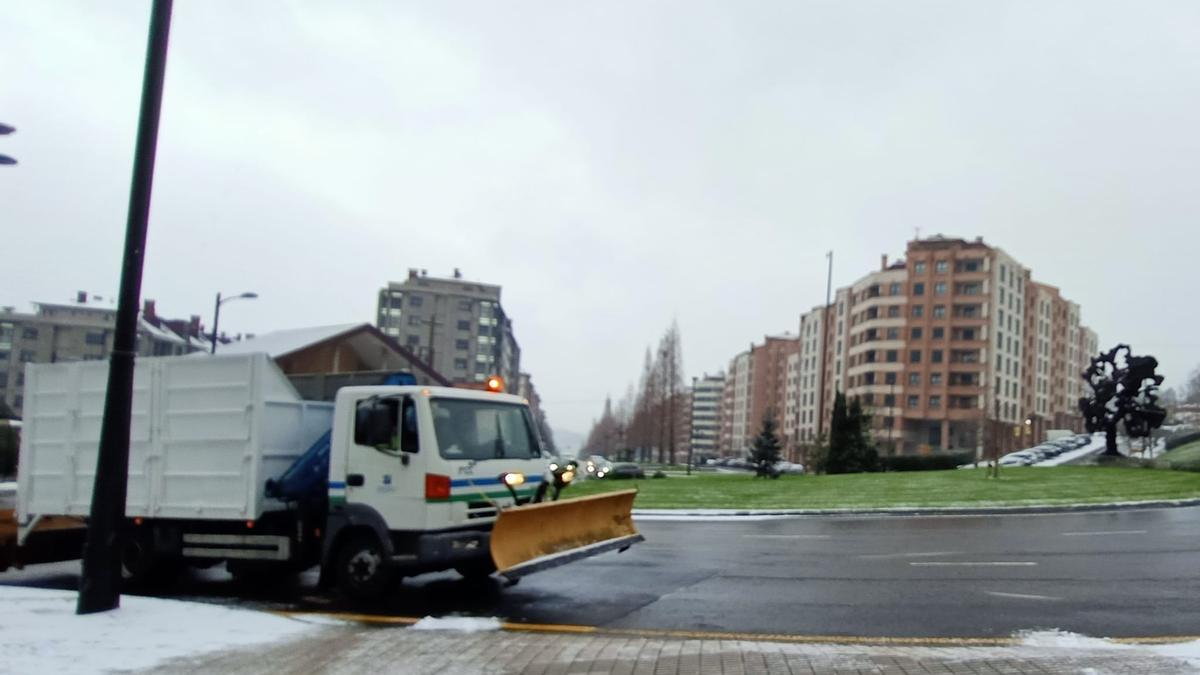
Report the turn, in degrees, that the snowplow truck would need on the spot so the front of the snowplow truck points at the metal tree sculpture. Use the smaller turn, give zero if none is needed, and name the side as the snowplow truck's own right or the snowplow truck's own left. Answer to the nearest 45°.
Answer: approximately 90° to the snowplow truck's own left

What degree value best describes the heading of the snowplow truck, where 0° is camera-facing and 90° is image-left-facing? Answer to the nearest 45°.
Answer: approximately 315°

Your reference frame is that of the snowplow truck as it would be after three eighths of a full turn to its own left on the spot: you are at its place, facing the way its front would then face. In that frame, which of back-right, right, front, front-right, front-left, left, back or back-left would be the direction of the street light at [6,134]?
front-left

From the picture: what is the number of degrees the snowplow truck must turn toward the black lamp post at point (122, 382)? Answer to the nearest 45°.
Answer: approximately 90° to its right
